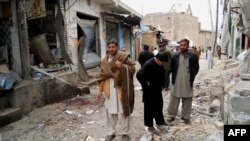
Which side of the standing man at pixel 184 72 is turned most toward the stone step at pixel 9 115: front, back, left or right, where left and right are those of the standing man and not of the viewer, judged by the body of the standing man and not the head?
right

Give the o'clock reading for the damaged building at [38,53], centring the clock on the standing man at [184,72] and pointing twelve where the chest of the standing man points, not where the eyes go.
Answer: The damaged building is roughly at 4 o'clock from the standing man.

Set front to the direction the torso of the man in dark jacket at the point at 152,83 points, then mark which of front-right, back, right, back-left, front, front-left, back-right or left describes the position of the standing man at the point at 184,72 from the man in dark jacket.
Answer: left

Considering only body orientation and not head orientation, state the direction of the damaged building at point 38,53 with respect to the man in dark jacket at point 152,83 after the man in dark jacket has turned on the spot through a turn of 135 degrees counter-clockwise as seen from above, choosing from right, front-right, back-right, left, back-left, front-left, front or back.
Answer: front-left

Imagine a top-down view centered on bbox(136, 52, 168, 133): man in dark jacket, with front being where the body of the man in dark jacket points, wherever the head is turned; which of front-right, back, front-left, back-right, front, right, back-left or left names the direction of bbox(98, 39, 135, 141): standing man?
right

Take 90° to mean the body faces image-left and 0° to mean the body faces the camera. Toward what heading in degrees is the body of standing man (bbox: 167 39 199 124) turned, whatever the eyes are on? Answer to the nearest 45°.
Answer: approximately 0°

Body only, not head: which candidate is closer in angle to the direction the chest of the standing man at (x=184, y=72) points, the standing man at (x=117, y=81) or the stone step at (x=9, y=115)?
the standing man

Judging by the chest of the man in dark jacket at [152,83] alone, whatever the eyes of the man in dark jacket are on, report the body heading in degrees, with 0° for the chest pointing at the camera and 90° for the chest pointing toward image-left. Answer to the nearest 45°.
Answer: approximately 315°
